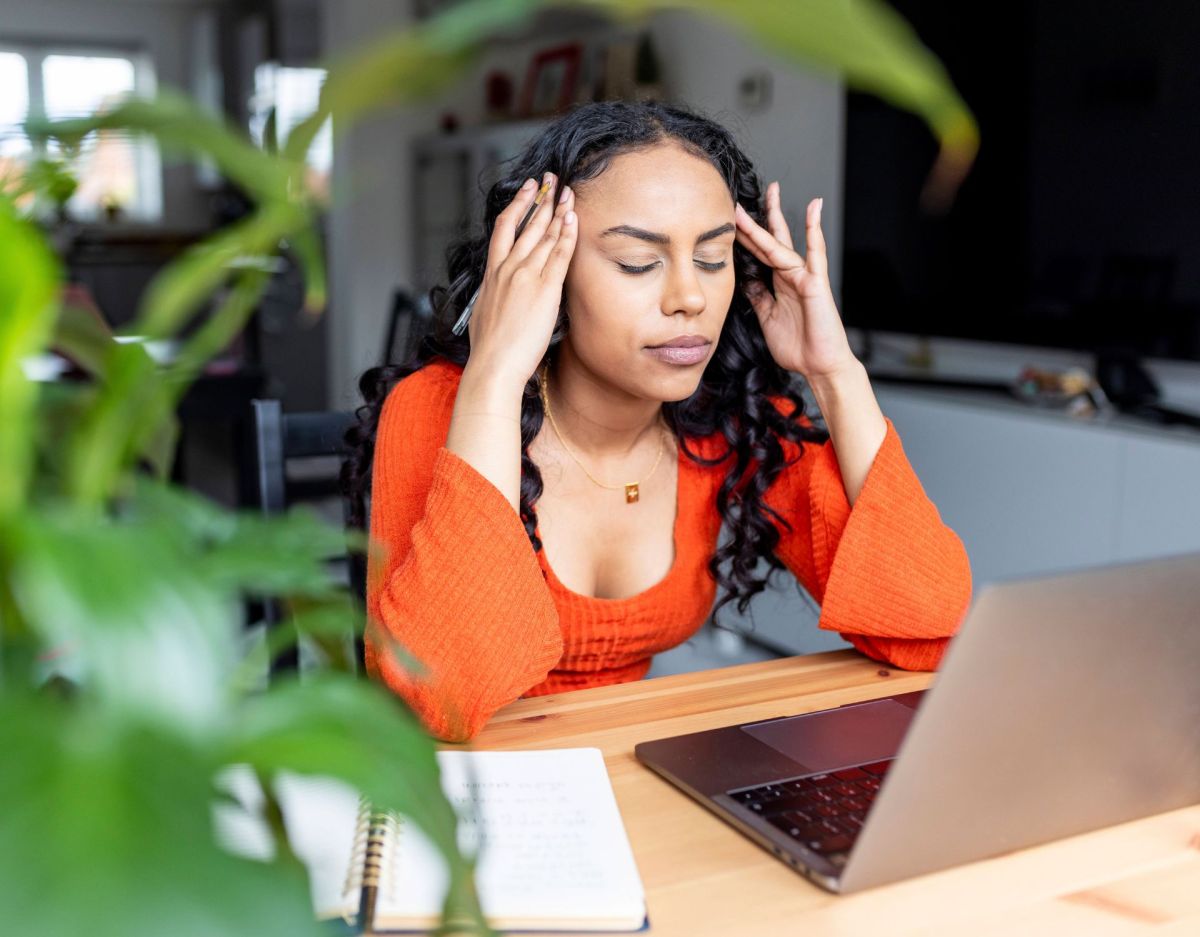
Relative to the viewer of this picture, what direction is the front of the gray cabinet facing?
facing the viewer and to the left of the viewer

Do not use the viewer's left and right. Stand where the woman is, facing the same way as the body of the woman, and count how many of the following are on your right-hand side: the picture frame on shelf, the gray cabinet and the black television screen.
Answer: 0

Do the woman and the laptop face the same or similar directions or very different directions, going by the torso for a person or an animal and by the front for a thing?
very different directions

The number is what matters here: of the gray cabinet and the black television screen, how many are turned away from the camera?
0

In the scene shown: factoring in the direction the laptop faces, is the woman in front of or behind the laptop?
in front

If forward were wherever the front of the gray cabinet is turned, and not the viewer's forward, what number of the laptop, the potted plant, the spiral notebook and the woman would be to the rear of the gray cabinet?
0

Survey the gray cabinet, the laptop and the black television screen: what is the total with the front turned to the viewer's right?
0

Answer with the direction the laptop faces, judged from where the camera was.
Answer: facing away from the viewer and to the left of the viewer

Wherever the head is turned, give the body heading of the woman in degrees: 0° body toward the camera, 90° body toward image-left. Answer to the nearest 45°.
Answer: approximately 315°

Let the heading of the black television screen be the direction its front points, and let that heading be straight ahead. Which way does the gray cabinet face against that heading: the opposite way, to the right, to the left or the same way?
the same way

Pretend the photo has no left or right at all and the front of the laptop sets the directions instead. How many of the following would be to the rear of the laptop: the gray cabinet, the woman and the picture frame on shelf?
0

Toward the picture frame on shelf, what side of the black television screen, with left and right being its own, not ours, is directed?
right

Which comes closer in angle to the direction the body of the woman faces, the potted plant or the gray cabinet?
the potted plant

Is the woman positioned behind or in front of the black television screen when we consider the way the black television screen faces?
in front

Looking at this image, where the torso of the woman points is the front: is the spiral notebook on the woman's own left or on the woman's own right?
on the woman's own right
